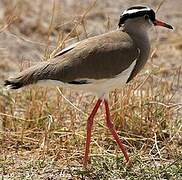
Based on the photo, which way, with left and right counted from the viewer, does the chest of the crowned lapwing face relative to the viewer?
facing to the right of the viewer
